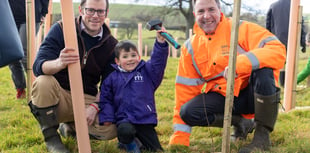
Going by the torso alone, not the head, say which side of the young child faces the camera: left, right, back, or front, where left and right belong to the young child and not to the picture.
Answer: front

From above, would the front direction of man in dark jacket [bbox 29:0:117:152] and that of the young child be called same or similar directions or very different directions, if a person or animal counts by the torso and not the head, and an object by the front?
same or similar directions

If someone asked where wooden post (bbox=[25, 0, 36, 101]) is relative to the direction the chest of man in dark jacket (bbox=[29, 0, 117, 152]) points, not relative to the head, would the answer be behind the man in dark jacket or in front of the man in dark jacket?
behind

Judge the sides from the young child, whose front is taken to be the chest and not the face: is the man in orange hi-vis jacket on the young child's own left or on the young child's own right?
on the young child's own left

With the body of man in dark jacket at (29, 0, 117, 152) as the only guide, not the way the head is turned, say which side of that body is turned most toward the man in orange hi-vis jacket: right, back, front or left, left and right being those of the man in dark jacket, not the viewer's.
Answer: left

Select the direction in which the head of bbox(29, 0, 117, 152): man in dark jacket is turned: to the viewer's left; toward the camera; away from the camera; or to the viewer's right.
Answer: toward the camera

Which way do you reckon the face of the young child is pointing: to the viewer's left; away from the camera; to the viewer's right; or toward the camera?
toward the camera

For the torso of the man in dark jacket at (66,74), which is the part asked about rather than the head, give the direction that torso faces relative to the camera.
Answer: toward the camera

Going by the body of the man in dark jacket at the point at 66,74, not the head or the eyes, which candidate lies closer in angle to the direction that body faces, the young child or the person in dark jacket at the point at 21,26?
the young child

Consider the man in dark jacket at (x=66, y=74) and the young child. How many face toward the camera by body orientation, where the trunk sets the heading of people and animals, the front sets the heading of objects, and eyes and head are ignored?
2

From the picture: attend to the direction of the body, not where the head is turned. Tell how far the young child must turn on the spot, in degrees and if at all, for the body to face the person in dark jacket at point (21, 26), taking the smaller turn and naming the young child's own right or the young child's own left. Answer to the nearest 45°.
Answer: approximately 135° to the young child's own right

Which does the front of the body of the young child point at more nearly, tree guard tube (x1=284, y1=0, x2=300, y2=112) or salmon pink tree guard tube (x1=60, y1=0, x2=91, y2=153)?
the salmon pink tree guard tube

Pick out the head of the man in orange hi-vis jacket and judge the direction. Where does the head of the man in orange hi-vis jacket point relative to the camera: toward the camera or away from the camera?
toward the camera
